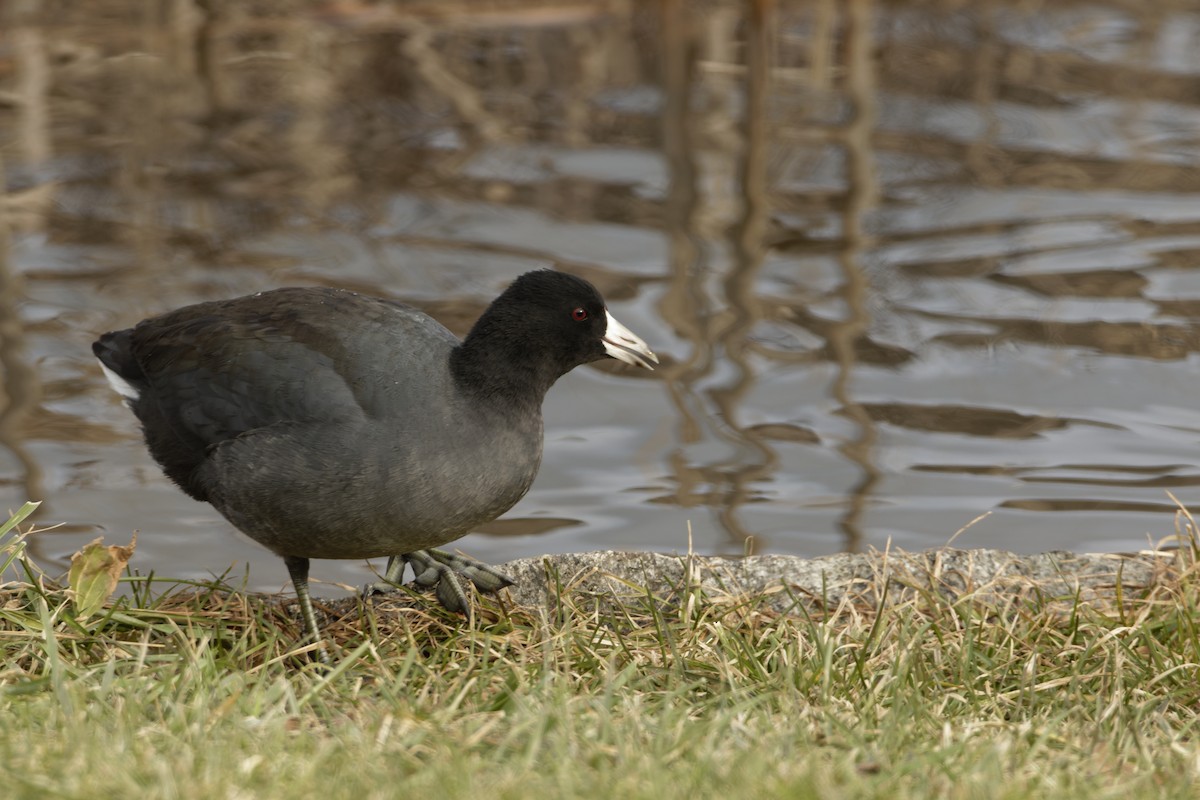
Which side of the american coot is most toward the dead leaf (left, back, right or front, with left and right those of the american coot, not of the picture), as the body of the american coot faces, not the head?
back

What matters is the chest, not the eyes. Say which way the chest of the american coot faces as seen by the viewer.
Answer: to the viewer's right
